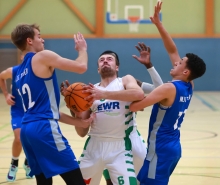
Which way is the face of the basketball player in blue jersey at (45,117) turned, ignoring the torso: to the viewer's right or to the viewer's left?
to the viewer's right

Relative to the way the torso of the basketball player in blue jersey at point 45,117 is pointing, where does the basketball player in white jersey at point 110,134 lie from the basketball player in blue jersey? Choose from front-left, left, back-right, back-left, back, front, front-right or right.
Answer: front

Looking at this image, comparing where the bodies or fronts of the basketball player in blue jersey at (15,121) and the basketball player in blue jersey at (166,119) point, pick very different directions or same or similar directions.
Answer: very different directions

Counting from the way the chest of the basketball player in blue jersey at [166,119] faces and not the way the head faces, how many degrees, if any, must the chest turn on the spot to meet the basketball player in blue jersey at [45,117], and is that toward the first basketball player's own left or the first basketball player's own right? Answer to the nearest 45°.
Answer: approximately 90° to the first basketball player's own left

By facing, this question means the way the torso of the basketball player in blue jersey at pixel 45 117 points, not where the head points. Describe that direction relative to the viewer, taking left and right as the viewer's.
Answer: facing away from the viewer and to the right of the viewer

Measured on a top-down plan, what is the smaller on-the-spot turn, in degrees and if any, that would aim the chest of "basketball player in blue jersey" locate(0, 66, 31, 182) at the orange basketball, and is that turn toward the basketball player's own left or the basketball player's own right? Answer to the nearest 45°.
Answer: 0° — they already face it

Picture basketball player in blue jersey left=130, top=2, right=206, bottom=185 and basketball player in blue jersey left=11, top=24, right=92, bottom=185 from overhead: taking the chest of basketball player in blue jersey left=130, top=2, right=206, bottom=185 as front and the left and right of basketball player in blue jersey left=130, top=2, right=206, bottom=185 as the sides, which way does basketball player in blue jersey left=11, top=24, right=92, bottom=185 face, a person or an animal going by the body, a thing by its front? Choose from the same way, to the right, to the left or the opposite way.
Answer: to the right

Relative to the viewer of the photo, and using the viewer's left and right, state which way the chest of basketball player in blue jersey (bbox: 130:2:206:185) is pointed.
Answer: facing away from the viewer and to the left of the viewer

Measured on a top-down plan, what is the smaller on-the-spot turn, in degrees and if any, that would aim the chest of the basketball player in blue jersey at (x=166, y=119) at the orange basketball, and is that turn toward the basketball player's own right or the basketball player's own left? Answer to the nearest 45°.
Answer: approximately 45° to the basketball player's own left
